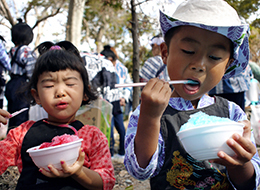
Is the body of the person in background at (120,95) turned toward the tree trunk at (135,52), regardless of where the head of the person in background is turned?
no

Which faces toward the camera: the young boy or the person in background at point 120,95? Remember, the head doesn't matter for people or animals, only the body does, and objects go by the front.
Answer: the young boy

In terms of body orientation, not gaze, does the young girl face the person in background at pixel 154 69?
no

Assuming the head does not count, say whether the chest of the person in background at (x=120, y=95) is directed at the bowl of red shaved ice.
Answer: no

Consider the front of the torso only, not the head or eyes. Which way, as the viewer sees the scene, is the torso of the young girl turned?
toward the camera

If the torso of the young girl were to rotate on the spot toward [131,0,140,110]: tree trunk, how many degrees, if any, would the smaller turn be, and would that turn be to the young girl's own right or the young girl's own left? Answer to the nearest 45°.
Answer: approximately 135° to the young girl's own left

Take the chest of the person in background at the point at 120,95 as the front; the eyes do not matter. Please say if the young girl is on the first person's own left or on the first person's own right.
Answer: on the first person's own left
